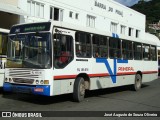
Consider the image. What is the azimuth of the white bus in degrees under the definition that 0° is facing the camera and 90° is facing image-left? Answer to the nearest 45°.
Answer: approximately 45°

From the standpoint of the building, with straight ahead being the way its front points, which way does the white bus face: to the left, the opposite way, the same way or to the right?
to the right
